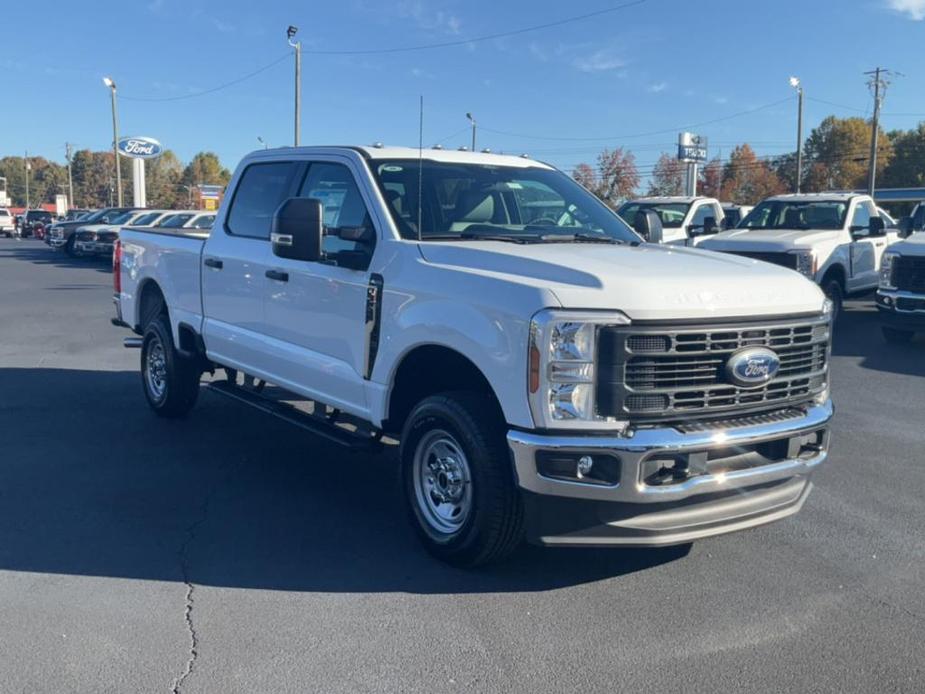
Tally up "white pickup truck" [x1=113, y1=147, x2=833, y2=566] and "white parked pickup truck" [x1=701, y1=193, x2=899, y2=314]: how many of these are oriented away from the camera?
0

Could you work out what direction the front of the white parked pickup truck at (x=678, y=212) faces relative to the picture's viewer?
facing the viewer and to the left of the viewer

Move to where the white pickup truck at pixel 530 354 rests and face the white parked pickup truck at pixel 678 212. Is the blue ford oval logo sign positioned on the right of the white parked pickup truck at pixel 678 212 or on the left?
left

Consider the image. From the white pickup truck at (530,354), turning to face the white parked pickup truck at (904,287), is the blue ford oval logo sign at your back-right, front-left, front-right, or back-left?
front-left

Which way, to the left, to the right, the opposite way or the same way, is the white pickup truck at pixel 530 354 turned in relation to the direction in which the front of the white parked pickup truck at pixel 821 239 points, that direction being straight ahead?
to the left

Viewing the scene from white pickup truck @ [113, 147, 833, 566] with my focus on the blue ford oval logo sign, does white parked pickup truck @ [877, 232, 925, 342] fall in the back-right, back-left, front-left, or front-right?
front-right

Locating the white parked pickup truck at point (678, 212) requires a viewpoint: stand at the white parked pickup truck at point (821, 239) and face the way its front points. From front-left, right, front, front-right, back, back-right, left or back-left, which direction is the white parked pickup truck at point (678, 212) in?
right

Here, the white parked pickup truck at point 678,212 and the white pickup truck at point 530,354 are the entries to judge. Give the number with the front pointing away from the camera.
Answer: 0

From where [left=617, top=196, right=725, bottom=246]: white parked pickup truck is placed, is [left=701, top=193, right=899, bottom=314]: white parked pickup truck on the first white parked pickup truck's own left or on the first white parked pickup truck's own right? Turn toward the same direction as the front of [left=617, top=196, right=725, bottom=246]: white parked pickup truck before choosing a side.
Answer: on the first white parked pickup truck's own left

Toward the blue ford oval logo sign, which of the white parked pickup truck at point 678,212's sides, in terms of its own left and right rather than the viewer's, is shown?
right

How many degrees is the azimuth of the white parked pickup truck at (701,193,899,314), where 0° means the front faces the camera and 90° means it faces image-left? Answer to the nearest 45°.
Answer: approximately 45°

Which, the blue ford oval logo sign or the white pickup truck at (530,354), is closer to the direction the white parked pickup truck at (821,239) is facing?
the white pickup truck

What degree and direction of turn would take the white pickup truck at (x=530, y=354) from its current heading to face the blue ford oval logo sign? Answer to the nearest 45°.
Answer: approximately 135° to its left

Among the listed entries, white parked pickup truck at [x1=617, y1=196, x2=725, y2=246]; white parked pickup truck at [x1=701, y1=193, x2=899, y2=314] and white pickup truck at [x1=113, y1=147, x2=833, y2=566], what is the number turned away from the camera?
0

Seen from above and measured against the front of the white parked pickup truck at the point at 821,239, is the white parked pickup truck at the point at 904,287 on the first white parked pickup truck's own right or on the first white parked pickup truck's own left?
on the first white parked pickup truck's own left

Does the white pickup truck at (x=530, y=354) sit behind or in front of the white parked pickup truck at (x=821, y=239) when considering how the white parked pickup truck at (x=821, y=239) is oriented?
in front

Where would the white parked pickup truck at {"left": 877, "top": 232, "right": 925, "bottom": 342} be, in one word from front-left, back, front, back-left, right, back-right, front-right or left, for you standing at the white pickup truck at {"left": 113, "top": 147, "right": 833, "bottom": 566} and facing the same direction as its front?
left

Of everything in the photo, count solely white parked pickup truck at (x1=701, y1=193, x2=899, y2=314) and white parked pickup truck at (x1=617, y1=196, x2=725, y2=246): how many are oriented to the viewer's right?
0

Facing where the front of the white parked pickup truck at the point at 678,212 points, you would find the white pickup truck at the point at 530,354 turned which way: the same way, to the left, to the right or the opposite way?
to the left
